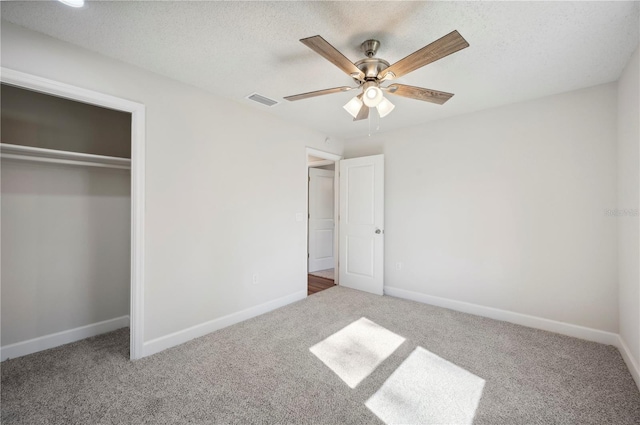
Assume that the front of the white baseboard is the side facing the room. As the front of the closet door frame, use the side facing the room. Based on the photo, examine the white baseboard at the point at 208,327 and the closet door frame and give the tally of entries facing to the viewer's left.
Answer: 0

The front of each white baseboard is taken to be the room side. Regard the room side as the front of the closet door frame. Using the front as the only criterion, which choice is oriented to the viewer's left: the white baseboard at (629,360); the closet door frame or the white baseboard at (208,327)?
the white baseboard at (629,360)

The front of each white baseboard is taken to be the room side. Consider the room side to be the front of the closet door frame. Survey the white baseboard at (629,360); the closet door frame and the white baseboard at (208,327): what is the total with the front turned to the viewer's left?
1

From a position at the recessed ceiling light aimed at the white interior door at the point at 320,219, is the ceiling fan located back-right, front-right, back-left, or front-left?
front-right

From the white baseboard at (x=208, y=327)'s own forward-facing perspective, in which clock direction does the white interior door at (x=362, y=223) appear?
The white interior door is roughly at 10 o'clock from the white baseboard.

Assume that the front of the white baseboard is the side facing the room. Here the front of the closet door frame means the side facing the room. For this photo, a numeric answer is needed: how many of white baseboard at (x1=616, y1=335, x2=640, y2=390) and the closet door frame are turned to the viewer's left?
1

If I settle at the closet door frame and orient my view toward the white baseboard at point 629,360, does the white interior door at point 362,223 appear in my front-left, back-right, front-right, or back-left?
front-left

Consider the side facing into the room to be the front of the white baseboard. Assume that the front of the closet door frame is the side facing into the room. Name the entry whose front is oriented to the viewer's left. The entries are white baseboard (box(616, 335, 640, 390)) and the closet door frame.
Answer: the white baseboard

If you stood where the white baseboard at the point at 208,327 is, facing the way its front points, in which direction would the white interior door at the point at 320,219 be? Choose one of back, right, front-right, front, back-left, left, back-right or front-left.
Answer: left

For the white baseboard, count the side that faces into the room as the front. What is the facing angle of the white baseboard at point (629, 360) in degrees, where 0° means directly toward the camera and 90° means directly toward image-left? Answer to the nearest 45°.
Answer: approximately 90°

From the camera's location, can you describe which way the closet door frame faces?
facing the viewer and to the right of the viewer

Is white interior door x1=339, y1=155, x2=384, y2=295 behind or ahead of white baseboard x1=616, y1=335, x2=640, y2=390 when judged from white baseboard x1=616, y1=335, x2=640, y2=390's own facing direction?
ahead
